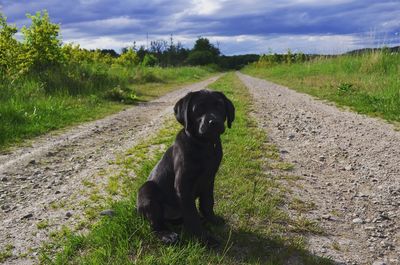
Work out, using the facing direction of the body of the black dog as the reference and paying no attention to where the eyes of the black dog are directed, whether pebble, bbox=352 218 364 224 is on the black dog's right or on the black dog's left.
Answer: on the black dog's left

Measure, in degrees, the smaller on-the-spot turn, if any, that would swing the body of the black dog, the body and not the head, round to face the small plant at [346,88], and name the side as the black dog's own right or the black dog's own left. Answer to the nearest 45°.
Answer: approximately 90° to the black dog's own left

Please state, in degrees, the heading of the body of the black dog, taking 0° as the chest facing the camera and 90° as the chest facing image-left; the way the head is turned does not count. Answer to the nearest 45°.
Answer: approximately 315°

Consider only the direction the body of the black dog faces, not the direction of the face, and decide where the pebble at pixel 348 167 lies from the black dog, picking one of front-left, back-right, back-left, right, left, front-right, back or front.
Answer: left

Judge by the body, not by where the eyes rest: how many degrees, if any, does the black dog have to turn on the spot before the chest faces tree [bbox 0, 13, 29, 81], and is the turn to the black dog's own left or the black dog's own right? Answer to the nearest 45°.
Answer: approximately 180°

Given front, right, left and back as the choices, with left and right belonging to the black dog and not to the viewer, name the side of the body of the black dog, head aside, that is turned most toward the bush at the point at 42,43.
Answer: back

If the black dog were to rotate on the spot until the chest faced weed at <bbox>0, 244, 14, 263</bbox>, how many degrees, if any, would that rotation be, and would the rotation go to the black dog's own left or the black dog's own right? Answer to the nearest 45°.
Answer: approximately 135° to the black dog's own right
